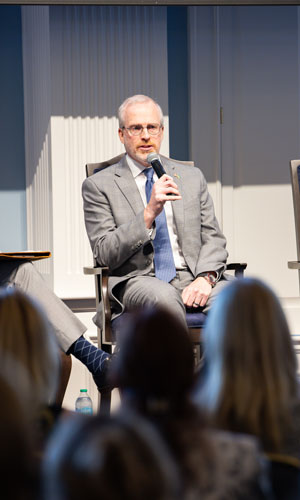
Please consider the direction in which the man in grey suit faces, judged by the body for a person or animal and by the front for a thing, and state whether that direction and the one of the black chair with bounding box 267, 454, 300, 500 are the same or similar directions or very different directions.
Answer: very different directions

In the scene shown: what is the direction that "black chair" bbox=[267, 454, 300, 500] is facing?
away from the camera

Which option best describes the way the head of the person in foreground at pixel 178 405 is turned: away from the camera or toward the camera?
away from the camera

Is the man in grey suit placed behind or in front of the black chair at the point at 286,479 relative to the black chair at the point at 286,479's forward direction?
in front

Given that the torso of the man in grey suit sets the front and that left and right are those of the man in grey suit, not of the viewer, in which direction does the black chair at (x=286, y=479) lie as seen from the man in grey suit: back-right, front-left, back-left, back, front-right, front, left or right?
front

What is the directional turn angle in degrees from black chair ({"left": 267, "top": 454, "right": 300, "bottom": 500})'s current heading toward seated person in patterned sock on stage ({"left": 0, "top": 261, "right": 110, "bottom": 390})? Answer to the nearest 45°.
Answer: approximately 45° to its left

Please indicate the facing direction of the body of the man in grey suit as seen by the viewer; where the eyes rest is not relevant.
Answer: toward the camera

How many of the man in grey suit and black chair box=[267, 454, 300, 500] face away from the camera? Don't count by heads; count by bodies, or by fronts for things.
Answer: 1

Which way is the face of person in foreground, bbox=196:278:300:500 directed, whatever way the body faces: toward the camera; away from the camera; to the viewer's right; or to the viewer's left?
away from the camera

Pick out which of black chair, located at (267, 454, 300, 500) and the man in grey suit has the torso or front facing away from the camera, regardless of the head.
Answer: the black chair
